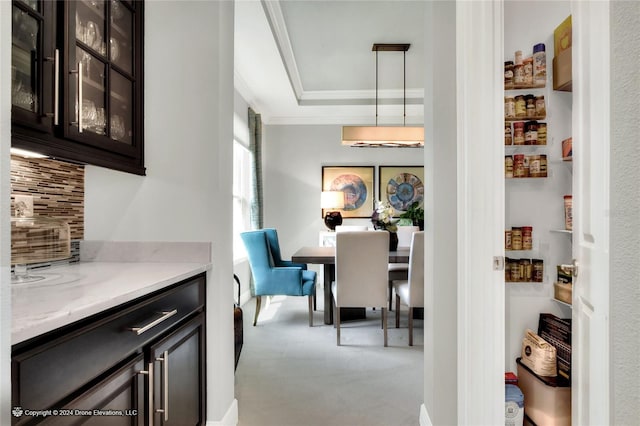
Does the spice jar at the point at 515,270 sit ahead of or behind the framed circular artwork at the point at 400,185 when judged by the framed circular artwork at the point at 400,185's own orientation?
ahead

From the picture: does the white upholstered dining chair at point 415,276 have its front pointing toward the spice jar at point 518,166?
no

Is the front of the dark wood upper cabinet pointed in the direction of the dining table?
no

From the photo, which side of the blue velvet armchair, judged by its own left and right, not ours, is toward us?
right

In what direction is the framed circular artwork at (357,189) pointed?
toward the camera

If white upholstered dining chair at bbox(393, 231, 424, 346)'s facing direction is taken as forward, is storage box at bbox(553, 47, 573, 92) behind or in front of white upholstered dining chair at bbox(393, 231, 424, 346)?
behind

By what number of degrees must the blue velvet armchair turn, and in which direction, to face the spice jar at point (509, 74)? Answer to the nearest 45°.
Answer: approximately 45° to its right

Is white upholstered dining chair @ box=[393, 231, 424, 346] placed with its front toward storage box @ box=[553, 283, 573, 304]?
no

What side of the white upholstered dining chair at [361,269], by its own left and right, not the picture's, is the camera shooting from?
back

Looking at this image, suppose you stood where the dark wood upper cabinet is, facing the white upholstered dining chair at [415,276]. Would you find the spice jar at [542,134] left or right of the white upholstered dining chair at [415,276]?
right

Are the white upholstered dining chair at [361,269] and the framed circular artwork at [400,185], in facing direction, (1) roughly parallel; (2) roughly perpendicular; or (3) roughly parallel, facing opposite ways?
roughly parallel, facing opposite ways

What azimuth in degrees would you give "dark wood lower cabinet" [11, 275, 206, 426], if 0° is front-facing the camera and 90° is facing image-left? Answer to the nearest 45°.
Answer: approximately 315°

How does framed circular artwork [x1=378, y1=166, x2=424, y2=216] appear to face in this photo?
toward the camera

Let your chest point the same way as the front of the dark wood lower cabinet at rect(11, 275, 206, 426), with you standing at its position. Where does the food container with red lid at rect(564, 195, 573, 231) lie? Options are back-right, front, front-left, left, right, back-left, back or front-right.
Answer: front-left

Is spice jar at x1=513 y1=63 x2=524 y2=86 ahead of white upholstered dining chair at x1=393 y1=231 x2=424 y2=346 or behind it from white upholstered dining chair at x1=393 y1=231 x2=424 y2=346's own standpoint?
behind

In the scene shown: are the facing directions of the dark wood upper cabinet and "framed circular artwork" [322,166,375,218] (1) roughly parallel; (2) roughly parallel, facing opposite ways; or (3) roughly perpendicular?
roughly perpendicular

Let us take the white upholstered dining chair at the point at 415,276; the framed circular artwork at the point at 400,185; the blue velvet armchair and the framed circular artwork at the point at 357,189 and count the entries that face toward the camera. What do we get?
2

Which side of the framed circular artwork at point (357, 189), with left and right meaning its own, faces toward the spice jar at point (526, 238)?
front

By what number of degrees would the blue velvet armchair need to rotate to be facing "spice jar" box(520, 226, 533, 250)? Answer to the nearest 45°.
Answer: approximately 45° to its right

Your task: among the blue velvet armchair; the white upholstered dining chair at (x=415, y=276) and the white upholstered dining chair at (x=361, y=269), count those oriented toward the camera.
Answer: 0
